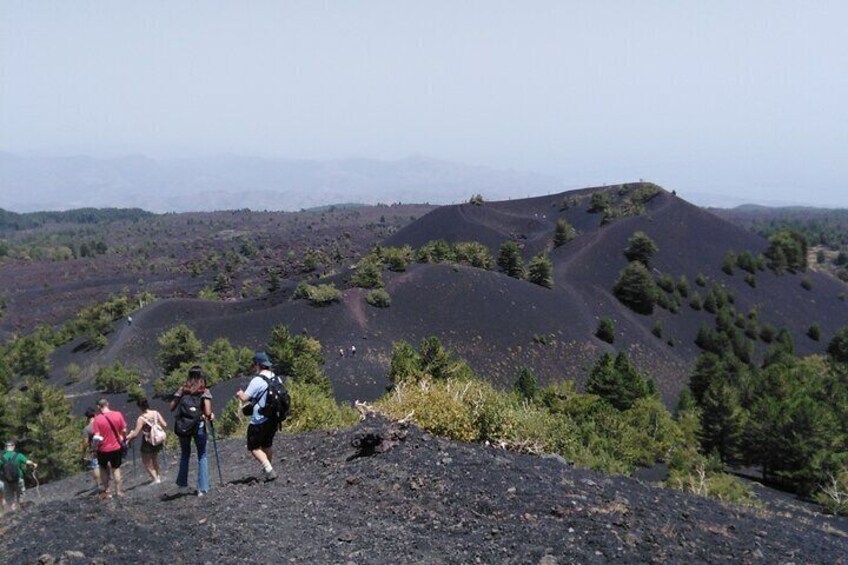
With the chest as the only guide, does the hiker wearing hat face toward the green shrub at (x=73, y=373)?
no

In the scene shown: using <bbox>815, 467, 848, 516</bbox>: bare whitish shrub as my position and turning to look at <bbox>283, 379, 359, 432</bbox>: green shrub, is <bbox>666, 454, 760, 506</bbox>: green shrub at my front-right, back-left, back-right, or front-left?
front-left

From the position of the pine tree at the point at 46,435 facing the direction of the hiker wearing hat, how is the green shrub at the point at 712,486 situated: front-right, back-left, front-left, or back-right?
front-left

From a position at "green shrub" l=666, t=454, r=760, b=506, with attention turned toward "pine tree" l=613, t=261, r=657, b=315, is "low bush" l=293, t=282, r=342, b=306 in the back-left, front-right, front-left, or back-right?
front-left

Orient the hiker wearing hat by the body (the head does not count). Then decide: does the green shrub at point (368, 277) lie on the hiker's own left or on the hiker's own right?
on the hiker's own right

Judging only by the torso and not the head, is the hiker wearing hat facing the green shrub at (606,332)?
no

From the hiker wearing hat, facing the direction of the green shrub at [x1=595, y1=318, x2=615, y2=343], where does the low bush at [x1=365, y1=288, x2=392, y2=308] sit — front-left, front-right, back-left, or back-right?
front-left

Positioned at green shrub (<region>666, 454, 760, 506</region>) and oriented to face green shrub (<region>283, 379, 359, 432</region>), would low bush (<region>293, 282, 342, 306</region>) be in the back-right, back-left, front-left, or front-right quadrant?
front-right
